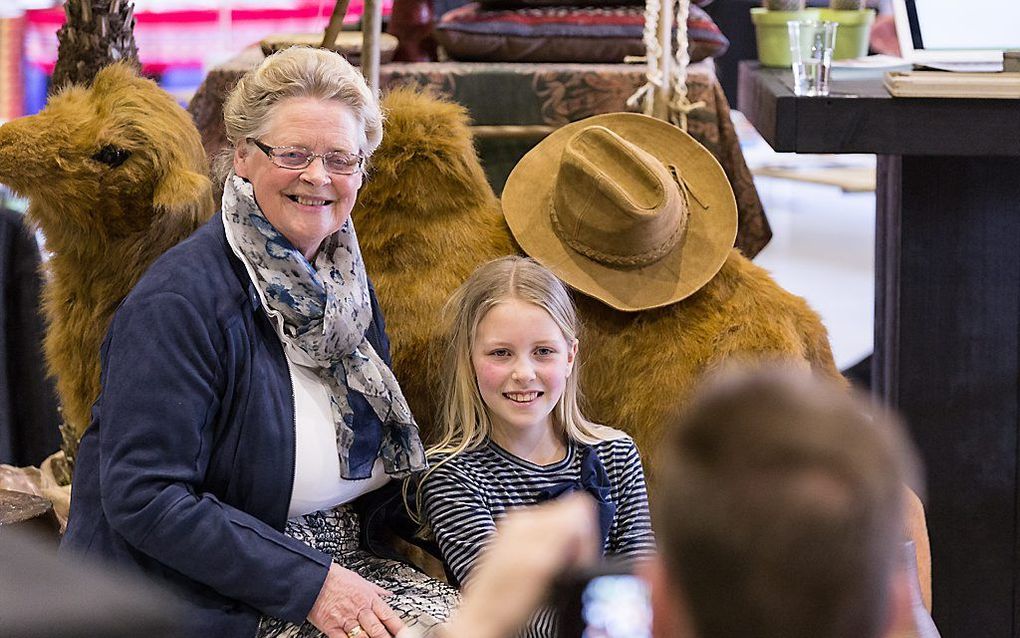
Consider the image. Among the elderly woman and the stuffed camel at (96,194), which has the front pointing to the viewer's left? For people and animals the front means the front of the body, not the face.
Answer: the stuffed camel

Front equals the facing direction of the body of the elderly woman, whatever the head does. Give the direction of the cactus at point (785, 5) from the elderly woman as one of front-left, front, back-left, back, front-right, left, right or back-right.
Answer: left

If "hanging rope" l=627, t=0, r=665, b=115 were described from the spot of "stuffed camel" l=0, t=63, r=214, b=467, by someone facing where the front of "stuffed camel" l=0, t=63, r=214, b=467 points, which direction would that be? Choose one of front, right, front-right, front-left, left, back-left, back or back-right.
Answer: back

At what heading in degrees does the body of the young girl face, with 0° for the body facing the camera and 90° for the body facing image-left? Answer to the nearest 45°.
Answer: approximately 0°

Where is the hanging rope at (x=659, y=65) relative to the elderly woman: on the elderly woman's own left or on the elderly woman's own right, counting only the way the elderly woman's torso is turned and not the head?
on the elderly woman's own left

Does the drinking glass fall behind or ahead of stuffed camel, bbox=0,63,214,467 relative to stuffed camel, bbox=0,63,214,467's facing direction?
behind

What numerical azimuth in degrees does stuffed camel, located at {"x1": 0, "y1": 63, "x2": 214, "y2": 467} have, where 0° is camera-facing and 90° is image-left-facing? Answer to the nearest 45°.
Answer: approximately 90°

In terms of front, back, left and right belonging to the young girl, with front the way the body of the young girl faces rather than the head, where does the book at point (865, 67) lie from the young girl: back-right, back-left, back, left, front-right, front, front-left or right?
back-left

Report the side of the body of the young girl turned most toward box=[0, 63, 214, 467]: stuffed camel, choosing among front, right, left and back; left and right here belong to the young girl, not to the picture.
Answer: right

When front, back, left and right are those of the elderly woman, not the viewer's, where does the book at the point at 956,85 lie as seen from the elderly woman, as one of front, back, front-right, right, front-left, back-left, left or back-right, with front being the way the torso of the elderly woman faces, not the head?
front-left

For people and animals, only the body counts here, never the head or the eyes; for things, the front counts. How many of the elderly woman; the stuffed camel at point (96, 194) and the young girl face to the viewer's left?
1
